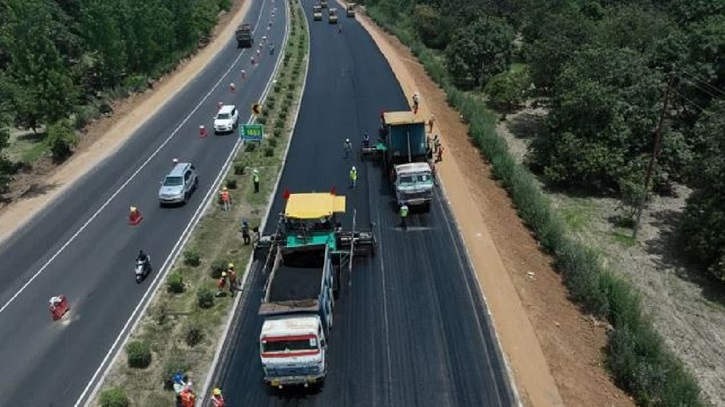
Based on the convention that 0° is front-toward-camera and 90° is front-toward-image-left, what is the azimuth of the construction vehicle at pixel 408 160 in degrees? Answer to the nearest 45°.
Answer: approximately 0°

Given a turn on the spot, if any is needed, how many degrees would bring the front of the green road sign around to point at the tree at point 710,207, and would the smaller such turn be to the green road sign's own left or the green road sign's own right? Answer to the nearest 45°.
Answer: approximately 45° to the green road sign's own left

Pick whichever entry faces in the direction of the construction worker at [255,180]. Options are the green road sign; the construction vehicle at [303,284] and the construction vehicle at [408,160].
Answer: the green road sign

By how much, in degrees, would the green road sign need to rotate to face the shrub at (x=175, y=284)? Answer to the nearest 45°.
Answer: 0° — it already faces it

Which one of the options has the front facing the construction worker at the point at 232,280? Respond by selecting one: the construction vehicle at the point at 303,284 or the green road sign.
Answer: the green road sign

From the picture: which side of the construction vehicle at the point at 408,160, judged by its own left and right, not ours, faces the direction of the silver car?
right

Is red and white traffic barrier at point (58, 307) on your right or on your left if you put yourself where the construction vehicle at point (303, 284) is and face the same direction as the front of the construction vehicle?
on your right

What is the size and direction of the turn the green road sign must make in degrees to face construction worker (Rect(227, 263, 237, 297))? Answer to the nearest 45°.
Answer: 0° — it already faces them

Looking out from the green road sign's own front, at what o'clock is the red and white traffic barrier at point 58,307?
The red and white traffic barrier is roughly at 1 o'clock from the green road sign.

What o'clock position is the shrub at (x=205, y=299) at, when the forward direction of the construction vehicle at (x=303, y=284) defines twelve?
The shrub is roughly at 4 o'clock from the construction vehicle.

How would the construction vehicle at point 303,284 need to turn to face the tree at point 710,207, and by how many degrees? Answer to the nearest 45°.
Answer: approximately 90° to its left

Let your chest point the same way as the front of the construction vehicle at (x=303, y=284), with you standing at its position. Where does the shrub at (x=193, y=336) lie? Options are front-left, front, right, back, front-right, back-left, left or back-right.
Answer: right

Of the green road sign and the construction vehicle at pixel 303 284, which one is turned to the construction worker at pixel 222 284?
the green road sign
